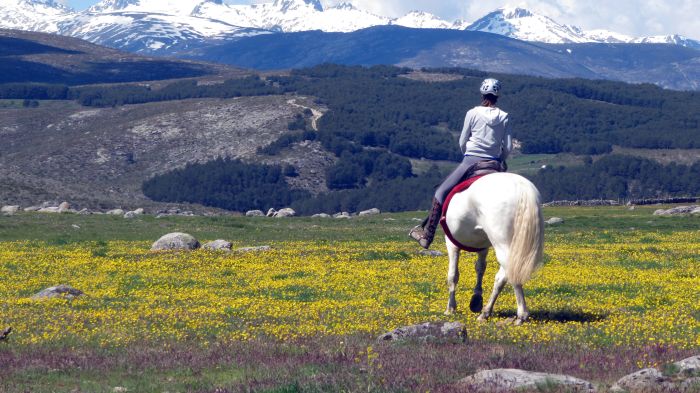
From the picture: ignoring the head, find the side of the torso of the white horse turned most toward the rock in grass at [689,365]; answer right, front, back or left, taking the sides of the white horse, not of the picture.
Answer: back

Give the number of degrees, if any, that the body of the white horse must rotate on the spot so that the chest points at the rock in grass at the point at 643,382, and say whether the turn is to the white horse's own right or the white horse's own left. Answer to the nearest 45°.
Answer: approximately 135° to the white horse's own left

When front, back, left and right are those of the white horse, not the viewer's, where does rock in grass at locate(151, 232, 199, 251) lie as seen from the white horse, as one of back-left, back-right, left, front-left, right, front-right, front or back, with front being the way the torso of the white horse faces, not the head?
front

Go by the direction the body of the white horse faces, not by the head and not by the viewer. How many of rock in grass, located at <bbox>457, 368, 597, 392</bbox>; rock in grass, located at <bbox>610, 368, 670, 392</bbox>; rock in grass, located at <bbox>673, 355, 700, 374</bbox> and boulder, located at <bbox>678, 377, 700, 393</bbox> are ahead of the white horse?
0

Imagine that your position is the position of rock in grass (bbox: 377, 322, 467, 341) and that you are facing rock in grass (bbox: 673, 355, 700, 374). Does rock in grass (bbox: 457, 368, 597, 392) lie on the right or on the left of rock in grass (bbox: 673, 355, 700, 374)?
right

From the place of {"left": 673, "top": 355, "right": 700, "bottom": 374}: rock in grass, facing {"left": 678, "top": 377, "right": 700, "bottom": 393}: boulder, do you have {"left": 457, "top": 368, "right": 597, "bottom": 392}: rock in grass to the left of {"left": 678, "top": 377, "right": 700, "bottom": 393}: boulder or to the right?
right

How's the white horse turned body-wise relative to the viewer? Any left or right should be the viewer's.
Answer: facing away from the viewer and to the left of the viewer

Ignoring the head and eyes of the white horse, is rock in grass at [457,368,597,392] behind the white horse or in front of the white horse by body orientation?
behind

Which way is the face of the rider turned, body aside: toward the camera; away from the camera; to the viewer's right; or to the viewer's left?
away from the camera

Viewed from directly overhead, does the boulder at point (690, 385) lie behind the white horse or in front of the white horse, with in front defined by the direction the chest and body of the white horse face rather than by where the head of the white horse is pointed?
behind

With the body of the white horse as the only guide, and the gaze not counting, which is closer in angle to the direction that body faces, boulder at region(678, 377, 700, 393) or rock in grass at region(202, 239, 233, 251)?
the rock in grass

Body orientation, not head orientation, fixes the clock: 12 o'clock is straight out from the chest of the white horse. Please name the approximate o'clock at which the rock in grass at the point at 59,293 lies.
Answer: The rock in grass is roughly at 11 o'clock from the white horse.
